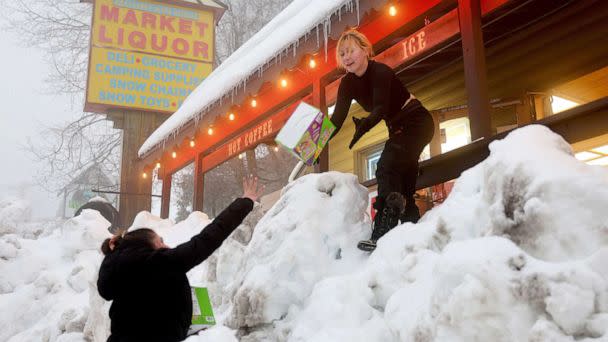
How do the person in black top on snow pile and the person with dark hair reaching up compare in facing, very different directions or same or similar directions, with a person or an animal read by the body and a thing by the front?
very different directions

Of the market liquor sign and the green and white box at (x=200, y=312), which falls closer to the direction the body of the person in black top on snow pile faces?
the green and white box

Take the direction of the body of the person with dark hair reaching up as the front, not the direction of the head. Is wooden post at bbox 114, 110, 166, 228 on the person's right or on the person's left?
on the person's left

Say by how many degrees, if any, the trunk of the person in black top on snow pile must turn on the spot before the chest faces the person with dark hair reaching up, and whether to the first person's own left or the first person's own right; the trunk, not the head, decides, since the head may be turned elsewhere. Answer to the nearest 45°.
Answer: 0° — they already face them

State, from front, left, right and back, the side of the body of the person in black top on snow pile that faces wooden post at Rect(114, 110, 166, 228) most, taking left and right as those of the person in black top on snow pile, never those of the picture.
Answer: right

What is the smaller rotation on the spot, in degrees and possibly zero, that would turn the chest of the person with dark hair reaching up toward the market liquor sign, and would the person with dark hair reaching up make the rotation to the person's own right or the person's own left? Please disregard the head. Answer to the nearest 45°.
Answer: approximately 45° to the person's own left

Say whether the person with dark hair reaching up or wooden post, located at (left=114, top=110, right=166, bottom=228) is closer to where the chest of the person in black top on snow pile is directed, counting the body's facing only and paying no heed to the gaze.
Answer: the person with dark hair reaching up

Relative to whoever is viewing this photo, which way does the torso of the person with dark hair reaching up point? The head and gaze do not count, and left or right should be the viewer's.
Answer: facing away from the viewer and to the right of the viewer
